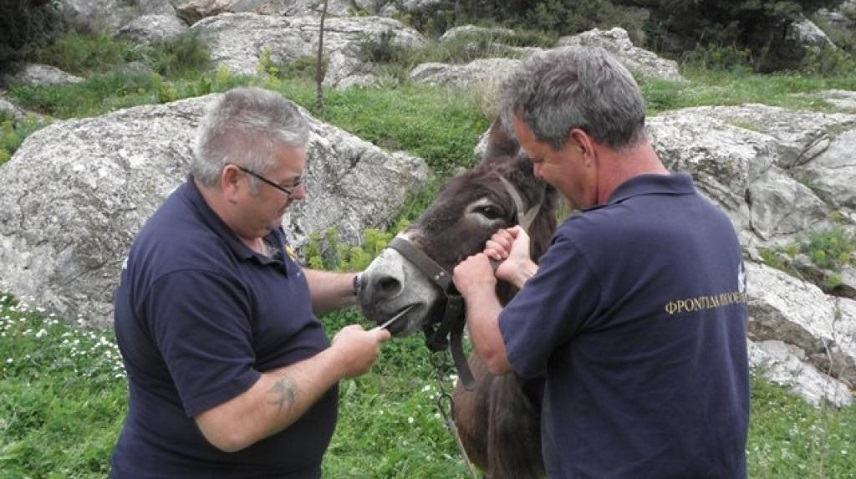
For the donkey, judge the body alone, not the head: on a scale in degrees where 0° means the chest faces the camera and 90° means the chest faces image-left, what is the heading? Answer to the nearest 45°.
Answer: approximately 45°

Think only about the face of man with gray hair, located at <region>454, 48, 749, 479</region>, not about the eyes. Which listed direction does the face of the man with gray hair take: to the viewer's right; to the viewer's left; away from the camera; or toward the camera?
to the viewer's left

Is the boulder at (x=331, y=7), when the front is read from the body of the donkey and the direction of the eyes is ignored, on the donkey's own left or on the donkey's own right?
on the donkey's own right

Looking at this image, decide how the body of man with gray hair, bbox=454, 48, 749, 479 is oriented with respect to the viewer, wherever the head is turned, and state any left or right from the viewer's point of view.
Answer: facing away from the viewer and to the left of the viewer

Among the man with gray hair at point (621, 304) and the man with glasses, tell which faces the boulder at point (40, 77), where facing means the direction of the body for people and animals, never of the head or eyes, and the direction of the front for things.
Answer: the man with gray hair

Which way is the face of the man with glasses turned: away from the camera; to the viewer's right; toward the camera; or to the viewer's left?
to the viewer's right

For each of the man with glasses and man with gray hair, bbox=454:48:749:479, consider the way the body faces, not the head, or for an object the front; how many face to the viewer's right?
1

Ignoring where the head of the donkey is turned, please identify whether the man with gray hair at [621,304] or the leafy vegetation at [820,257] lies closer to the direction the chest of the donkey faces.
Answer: the man with gray hair

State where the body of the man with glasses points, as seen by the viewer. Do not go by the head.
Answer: to the viewer's right
